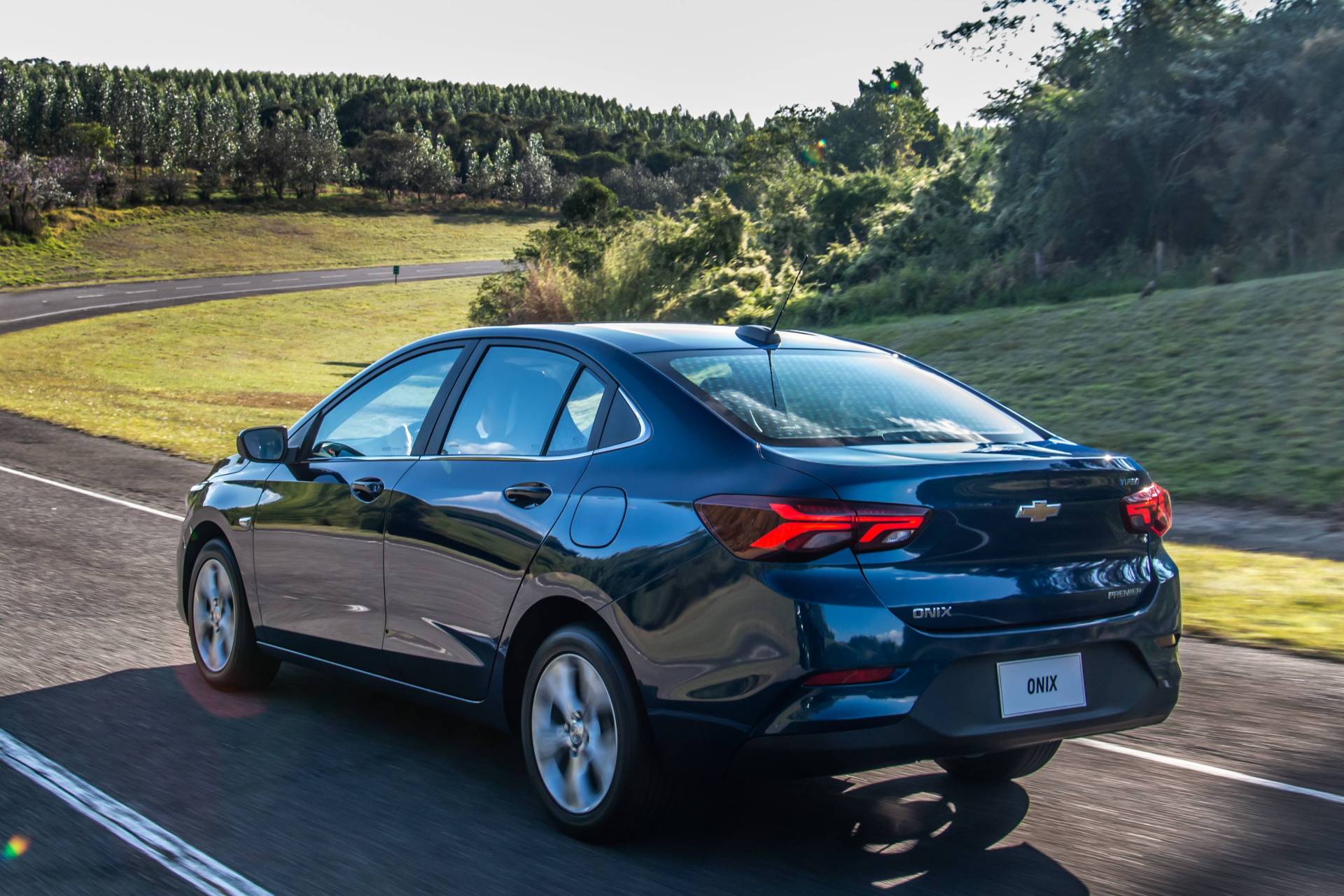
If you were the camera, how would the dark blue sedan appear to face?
facing away from the viewer and to the left of the viewer
